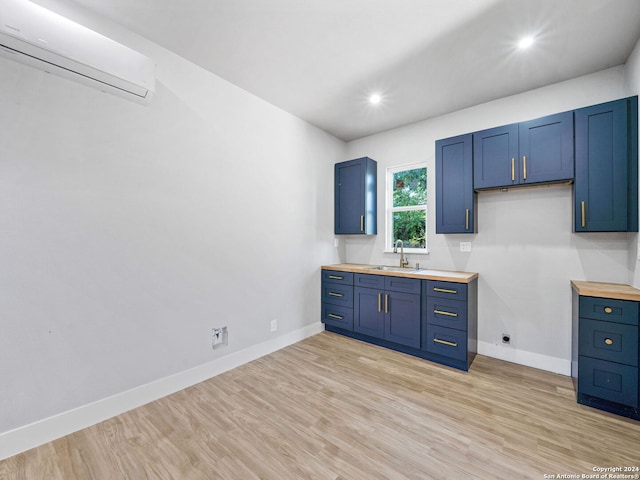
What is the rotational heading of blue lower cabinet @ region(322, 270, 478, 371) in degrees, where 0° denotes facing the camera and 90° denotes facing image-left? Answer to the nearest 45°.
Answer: approximately 45°

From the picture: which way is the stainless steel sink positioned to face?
toward the camera

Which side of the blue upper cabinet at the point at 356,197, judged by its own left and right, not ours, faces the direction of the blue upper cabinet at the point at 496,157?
left

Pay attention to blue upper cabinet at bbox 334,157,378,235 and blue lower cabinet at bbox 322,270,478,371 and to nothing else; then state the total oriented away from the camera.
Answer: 0

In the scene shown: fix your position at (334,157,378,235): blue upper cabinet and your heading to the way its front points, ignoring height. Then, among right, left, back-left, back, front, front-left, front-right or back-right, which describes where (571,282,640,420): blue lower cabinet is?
left

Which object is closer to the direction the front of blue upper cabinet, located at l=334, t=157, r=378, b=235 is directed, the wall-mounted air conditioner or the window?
the wall-mounted air conditioner

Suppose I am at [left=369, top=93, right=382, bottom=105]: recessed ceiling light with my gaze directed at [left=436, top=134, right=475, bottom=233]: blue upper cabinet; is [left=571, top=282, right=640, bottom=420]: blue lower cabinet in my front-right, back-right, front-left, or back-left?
front-right

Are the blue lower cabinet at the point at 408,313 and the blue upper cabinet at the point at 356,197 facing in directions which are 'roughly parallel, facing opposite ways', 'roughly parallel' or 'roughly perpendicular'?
roughly parallel

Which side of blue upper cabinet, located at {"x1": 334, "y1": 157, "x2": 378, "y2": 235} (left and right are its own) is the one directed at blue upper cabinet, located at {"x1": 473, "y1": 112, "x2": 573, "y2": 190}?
left

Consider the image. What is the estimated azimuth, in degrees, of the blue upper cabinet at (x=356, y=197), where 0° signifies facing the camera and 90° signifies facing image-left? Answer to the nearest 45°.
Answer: approximately 45°
